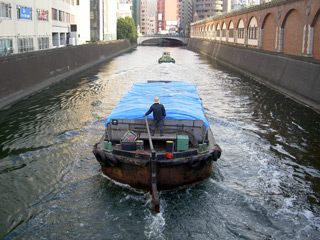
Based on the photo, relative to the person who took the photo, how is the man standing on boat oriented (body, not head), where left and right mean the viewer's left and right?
facing away from the viewer

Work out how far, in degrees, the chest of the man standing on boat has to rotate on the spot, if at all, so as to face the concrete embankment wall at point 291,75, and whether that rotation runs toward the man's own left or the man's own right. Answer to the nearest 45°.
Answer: approximately 45° to the man's own right

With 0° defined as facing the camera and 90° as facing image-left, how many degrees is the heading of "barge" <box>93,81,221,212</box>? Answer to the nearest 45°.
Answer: approximately 180°

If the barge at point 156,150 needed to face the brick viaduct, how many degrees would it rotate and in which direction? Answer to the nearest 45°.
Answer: approximately 45° to its right

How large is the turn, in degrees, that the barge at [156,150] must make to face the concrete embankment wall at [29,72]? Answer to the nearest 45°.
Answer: approximately 45° to its left
